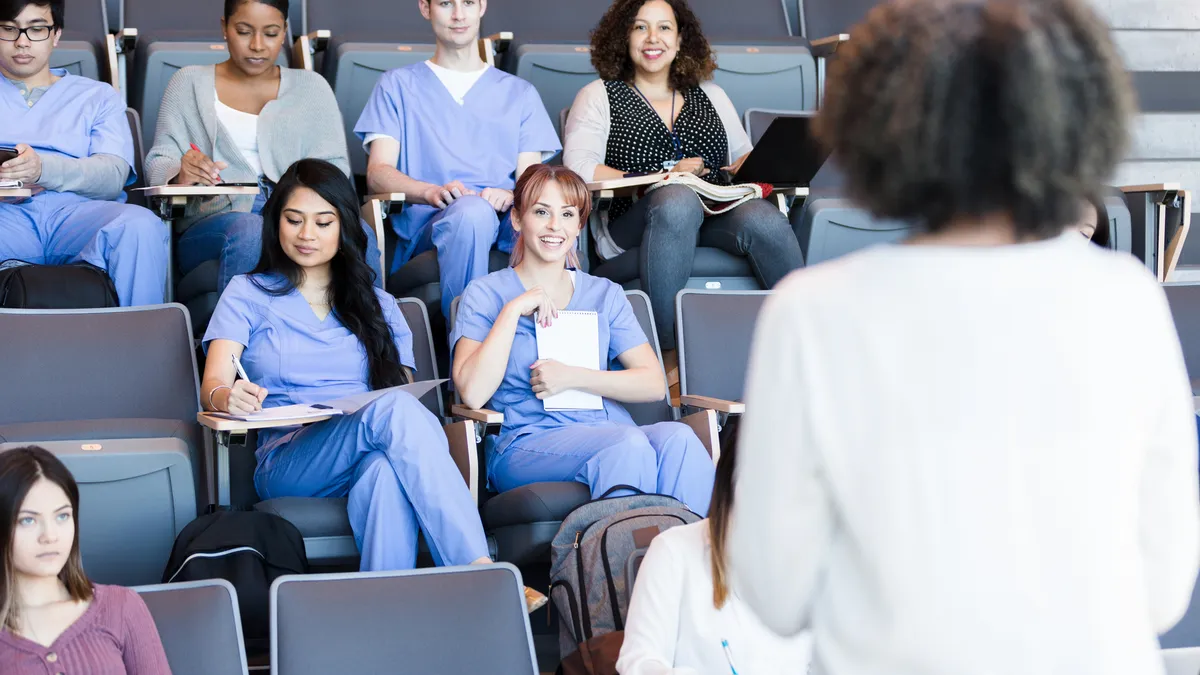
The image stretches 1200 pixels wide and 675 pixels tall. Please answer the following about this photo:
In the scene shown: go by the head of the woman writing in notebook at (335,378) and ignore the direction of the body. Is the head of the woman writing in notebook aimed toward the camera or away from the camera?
toward the camera

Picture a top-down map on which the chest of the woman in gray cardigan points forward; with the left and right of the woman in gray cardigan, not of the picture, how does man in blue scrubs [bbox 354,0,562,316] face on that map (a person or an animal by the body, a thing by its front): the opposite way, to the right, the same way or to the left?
the same way

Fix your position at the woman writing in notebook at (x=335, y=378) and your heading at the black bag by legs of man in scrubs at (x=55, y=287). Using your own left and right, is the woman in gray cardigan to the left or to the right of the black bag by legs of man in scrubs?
right

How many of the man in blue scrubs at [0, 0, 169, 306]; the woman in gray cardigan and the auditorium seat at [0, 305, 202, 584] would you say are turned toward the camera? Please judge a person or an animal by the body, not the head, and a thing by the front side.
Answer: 3

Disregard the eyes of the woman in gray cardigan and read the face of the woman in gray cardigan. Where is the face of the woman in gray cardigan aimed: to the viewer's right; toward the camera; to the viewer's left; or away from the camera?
toward the camera

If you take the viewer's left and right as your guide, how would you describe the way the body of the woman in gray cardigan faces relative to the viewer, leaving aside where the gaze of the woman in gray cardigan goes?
facing the viewer

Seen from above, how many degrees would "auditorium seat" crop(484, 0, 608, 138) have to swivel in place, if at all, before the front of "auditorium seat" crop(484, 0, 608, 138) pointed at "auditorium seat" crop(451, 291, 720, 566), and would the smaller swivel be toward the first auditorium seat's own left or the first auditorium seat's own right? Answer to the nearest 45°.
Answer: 0° — it already faces it

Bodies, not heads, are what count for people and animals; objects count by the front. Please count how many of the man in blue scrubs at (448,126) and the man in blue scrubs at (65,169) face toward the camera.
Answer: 2

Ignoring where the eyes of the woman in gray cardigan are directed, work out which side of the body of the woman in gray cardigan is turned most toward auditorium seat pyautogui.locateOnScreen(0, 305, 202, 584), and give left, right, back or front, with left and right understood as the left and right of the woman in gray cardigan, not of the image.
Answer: front

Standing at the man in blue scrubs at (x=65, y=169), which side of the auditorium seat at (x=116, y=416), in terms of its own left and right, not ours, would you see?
back

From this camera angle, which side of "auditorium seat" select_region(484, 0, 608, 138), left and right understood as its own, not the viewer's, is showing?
front

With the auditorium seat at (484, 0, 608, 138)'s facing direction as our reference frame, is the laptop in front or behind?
in front

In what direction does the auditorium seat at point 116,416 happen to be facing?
toward the camera

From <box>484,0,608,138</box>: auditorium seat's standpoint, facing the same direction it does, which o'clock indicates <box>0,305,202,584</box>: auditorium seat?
<box>0,305,202,584</box>: auditorium seat is roughly at 1 o'clock from <box>484,0,608,138</box>: auditorium seat.

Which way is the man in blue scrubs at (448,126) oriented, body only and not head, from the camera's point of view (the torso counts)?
toward the camera

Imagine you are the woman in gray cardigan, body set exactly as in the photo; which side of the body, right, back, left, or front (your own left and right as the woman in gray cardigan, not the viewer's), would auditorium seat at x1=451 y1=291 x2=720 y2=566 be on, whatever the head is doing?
front

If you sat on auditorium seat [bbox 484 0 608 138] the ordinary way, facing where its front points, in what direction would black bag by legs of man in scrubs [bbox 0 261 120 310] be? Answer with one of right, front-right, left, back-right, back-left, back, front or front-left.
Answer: front-right

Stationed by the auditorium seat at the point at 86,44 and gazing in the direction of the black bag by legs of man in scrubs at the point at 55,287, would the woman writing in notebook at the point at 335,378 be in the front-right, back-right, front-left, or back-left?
front-left

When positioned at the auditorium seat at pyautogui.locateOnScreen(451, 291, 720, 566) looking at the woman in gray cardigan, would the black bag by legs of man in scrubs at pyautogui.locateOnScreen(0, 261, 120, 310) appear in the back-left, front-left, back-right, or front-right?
front-left
